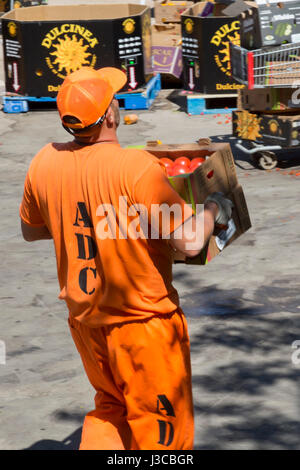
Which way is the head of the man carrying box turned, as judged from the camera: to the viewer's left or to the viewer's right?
to the viewer's right

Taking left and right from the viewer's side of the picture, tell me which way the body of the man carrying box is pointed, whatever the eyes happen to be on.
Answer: facing away from the viewer and to the right of the viewer
